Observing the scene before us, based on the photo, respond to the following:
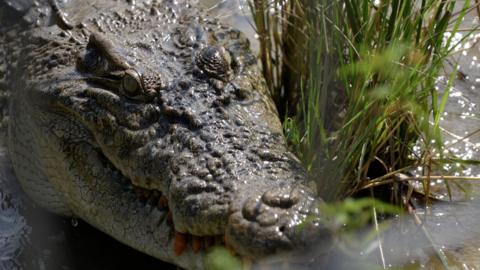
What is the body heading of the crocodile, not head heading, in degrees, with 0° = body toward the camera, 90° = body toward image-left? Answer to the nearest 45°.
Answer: approximately 315°

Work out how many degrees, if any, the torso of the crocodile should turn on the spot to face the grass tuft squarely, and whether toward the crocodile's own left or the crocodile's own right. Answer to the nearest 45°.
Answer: approximately 45° to the crocodile's own left
